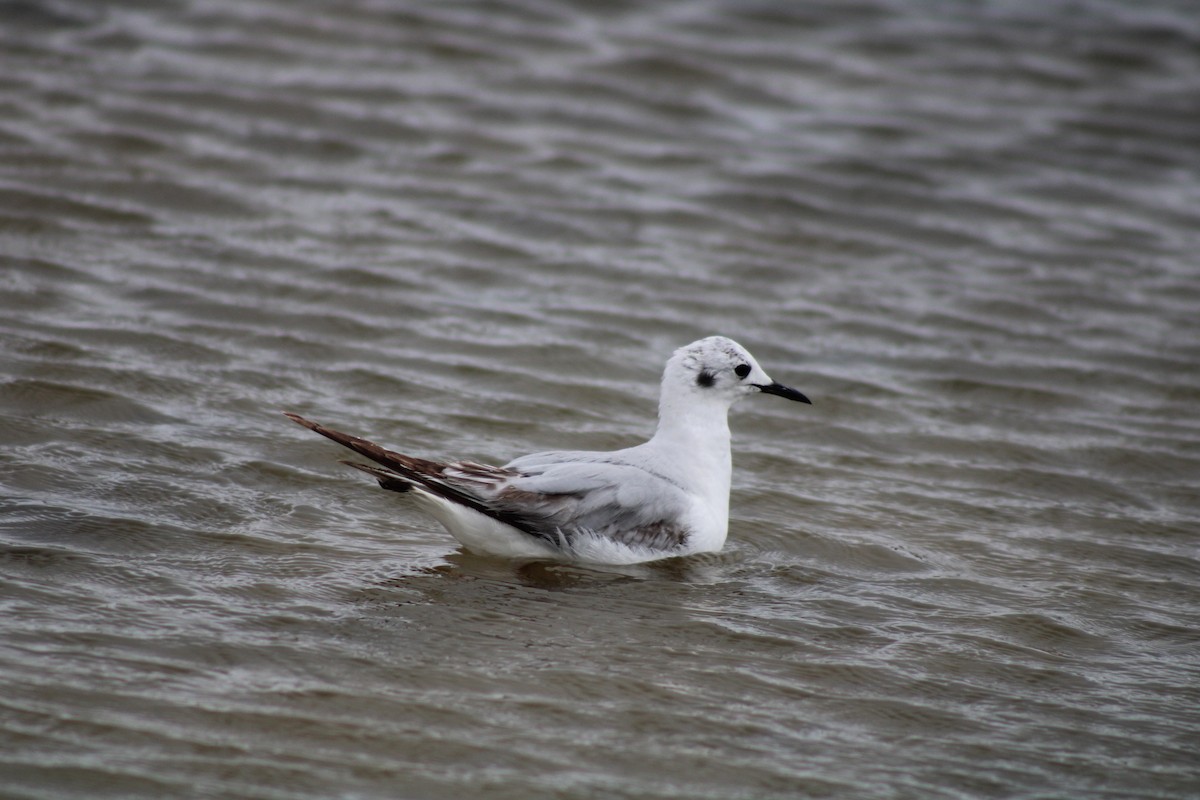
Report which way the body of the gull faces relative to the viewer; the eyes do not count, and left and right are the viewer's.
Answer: facing to the right of the viewer
